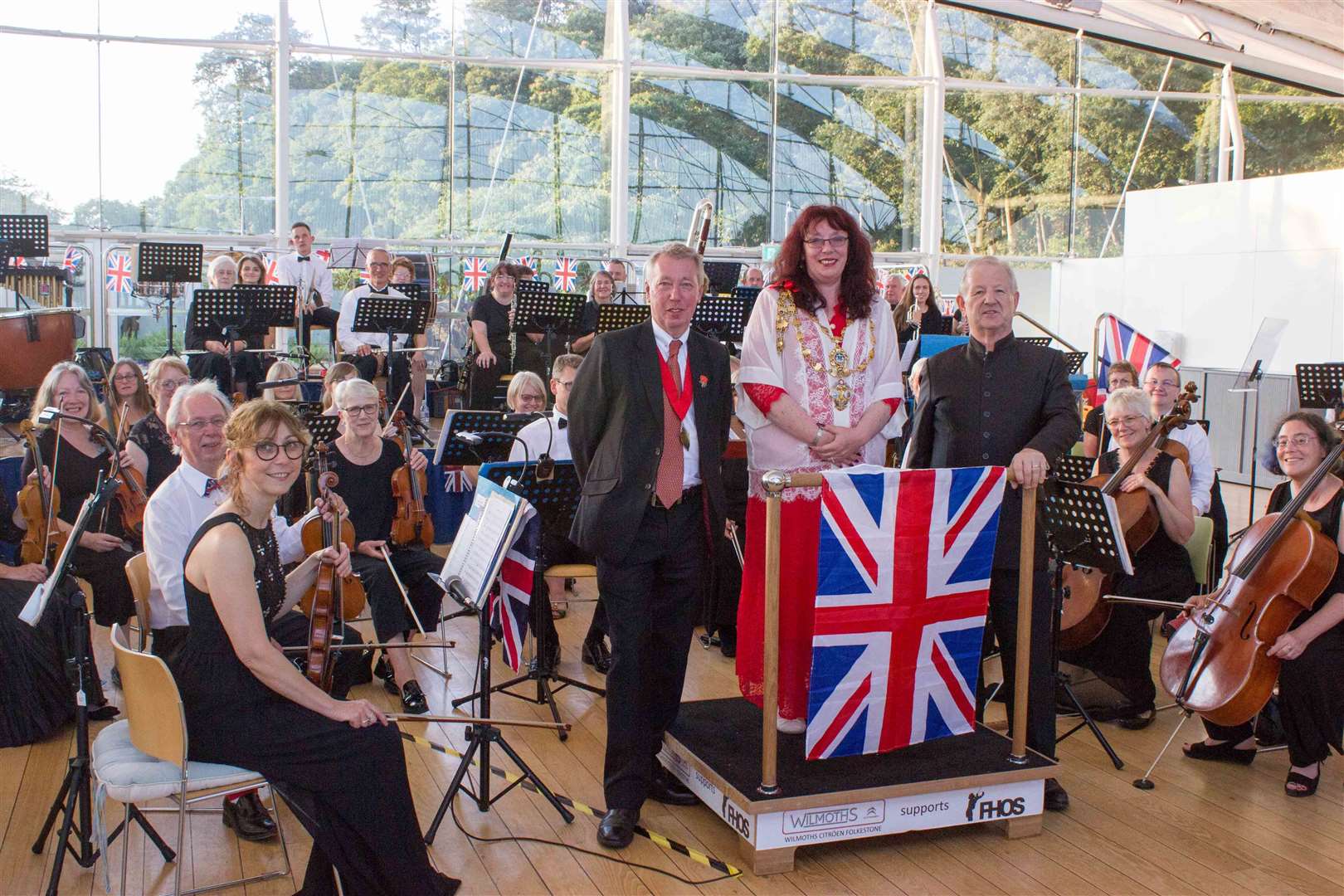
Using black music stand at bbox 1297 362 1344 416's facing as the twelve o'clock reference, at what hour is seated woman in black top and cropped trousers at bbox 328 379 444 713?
The seated woman in black top and cropped trousers is roughly at 7 o'clock from the black music stand.

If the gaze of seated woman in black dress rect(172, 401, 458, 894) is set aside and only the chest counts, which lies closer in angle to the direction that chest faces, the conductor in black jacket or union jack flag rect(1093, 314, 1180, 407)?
the conductor in black jacket

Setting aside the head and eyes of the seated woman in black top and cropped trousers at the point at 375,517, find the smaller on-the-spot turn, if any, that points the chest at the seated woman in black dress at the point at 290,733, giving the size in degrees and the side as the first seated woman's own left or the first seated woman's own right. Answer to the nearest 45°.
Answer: approximately 45° to the first seated woman's own right

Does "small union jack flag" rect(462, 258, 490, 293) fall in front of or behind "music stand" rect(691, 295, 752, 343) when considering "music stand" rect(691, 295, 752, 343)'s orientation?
in front

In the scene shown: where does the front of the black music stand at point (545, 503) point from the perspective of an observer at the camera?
facing away from the viewer

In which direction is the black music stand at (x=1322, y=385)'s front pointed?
away from the camera

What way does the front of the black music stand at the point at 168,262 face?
away from the camera

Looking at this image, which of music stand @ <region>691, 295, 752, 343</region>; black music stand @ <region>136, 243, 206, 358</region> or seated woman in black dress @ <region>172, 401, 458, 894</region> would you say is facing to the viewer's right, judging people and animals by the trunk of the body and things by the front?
the seated woman in black dress

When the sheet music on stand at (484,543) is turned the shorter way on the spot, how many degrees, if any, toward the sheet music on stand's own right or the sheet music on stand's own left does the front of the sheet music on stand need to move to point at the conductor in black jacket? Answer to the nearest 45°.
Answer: approximately 135° to the sheet music on stand's own left

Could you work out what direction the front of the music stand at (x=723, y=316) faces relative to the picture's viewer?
facing away from the viewer

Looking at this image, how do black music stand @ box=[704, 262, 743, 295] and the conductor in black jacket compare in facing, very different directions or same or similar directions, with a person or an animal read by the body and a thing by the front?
very different directions
